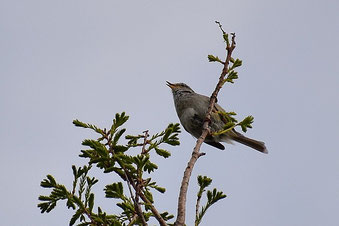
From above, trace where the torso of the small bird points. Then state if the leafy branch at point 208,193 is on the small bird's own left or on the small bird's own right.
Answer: on the small bird's own left

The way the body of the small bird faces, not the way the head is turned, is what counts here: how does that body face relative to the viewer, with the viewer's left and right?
facing to the left of the viewer
